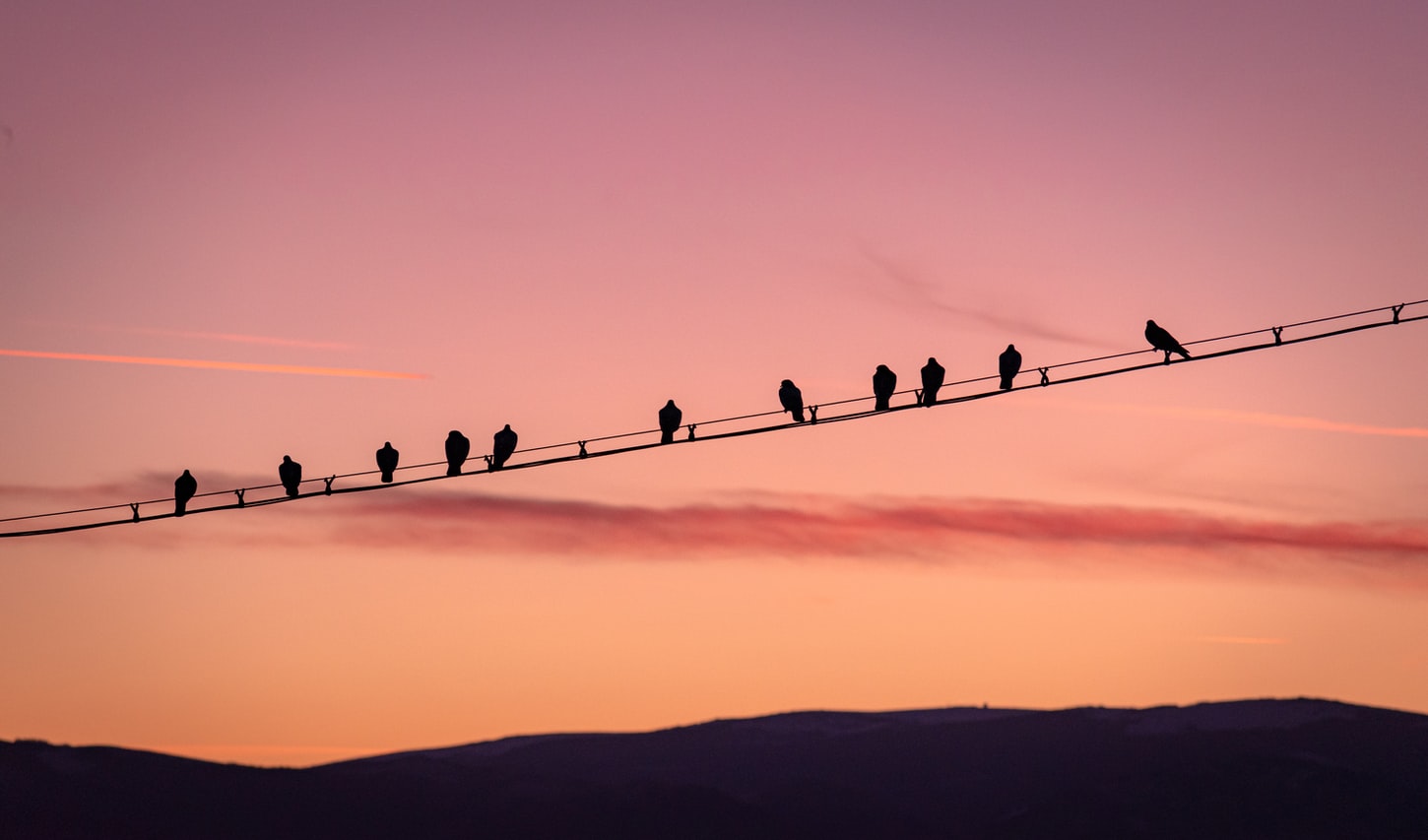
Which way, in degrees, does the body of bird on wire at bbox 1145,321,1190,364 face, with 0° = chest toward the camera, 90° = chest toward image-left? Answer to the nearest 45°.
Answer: approximately 90°

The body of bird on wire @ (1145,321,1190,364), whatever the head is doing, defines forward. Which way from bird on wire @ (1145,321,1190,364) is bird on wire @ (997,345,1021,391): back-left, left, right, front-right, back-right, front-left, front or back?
front-left

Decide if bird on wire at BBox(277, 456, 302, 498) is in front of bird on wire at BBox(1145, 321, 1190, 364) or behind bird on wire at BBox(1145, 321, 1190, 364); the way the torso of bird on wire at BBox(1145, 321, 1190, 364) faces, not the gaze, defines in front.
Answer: in front

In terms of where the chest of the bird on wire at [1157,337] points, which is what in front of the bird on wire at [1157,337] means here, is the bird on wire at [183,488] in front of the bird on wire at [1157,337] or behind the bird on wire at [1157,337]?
in front

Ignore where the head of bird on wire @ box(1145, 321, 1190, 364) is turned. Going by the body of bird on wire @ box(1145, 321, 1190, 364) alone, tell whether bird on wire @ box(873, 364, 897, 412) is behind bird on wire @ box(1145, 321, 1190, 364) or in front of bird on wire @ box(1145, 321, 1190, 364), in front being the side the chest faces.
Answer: in front
